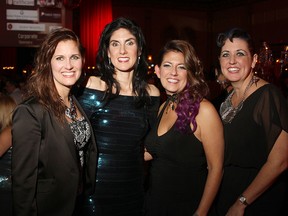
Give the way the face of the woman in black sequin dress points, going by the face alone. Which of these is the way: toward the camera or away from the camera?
toward the camera

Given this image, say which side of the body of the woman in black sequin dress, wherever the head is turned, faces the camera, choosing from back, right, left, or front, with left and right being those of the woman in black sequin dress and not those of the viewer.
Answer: front

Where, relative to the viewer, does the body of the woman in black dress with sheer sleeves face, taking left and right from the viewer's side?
facing the viewer and to the left of the viewer

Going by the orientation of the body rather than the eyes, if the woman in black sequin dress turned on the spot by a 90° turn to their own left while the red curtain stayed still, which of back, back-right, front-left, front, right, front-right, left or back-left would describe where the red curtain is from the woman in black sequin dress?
left
